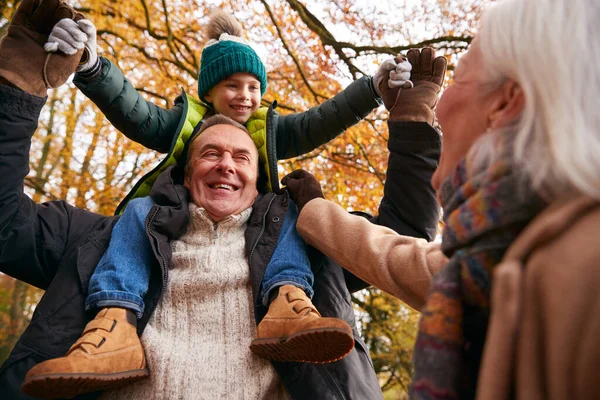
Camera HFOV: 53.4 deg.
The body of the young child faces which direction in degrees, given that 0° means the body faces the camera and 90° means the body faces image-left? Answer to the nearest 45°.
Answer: approximately 0°

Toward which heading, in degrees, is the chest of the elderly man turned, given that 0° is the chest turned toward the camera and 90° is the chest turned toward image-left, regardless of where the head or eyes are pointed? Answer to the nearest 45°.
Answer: approximately 0°

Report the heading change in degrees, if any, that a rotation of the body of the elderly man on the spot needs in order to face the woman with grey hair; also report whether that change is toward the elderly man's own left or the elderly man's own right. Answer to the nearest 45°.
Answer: approximately 45° to the elderly man's own left

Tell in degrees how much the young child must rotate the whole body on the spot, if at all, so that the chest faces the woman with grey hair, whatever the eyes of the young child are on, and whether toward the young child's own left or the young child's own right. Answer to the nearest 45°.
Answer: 0° — they already face them
